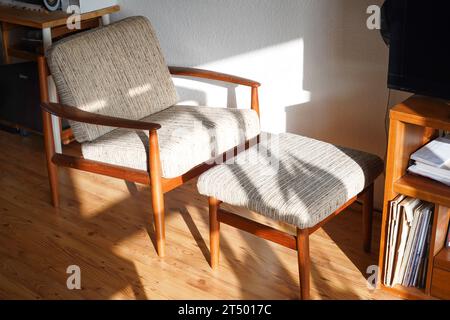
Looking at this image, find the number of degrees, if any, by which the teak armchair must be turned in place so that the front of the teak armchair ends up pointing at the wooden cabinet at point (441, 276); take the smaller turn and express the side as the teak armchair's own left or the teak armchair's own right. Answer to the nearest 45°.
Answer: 0° — it already faces it

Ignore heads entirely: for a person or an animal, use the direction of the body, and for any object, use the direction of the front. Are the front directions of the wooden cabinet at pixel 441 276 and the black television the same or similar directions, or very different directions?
same or similar directions

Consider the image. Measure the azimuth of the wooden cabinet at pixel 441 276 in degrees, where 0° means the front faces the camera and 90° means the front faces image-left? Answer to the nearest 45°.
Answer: approximately 45°

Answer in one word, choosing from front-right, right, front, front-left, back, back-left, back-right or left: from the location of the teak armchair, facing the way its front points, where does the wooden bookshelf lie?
front

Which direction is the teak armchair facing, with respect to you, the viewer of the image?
facing the viewer and to the right of the viewer

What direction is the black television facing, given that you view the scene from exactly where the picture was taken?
facing the viewer and to the left of the viewer

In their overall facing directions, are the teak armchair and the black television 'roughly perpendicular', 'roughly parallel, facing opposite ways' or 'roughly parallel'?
roughly perpendicular

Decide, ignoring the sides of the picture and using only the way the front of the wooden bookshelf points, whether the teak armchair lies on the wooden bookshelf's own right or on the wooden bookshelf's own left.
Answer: on the wooden bookshelf's own right

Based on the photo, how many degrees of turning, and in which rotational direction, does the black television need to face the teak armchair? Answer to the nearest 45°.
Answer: approximately 45° to its right
